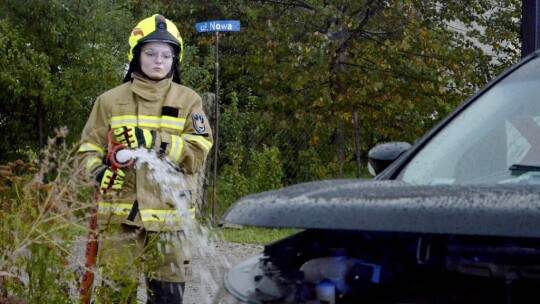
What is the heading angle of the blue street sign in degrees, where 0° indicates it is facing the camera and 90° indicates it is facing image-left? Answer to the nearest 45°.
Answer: approximately 0°

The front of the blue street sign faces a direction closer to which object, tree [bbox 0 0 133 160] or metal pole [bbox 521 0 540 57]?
the metal pole

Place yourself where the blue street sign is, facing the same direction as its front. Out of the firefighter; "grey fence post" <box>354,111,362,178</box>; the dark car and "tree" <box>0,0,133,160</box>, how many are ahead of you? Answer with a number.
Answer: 2

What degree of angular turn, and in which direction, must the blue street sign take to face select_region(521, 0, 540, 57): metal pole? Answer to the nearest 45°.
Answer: approximately 45° to its left

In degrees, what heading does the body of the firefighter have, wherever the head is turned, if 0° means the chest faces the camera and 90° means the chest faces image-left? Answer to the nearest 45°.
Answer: approximately 0°

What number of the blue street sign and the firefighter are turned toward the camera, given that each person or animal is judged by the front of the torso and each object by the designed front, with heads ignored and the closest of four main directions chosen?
2

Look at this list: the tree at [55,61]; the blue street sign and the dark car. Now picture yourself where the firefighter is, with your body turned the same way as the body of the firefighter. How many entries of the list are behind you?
2

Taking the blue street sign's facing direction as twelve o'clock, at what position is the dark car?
The dark car is roughly at 12 o'clock from the blue street sign.
